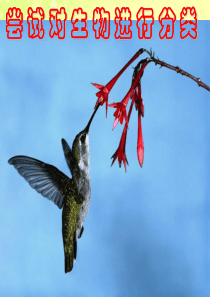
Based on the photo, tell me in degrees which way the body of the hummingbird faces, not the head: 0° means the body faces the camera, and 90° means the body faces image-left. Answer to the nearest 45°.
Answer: approximately 270°
